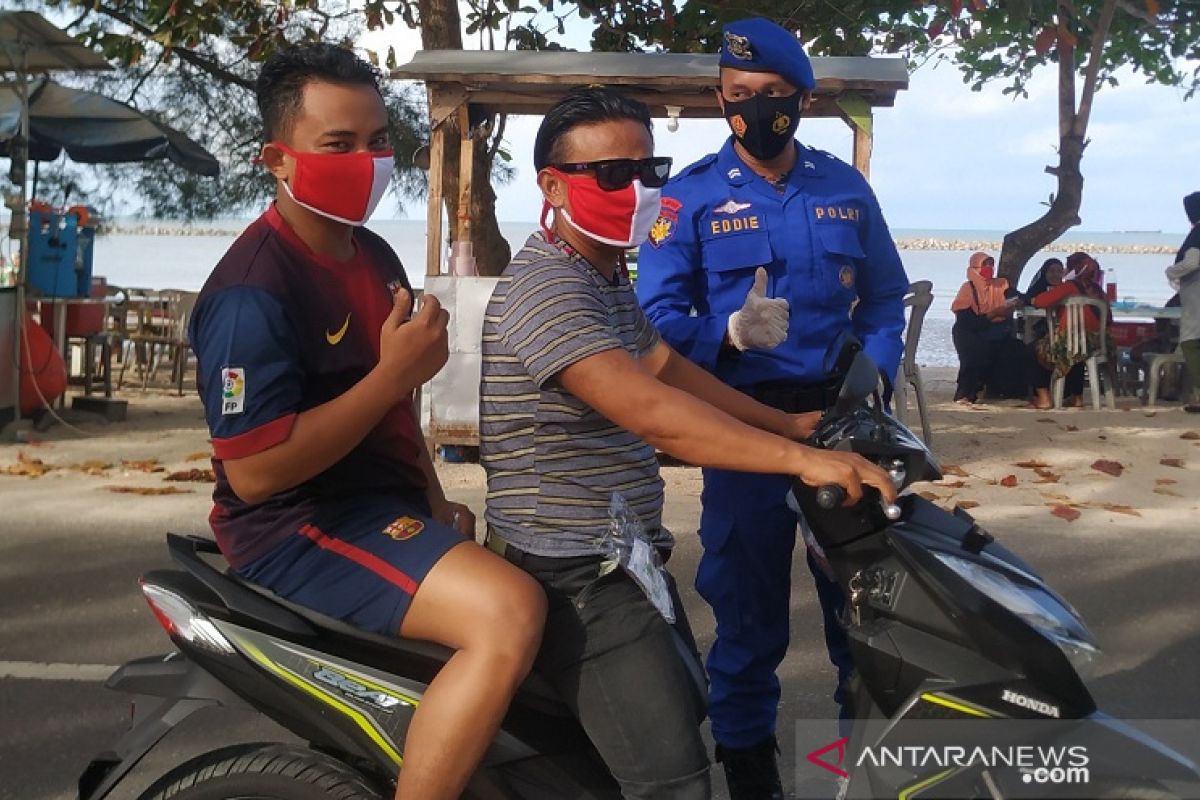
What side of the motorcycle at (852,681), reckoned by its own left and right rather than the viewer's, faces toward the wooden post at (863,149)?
left

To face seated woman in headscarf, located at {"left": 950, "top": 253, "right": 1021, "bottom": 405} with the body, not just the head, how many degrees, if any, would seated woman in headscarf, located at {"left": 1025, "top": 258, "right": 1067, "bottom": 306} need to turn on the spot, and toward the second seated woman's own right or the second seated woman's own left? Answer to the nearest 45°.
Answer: approximately 90° to the second seated woman's own right

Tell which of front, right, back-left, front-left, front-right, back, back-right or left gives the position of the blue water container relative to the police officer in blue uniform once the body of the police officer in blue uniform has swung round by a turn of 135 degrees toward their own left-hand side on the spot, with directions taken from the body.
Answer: left

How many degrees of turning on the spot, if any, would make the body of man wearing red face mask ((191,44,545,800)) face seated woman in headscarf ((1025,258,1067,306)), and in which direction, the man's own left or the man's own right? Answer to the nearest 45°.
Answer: approximately 90° to the man's own left

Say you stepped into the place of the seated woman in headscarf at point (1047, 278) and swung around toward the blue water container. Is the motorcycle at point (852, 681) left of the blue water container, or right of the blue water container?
left

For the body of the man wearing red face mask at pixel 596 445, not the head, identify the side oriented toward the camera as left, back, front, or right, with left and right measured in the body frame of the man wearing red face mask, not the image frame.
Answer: right

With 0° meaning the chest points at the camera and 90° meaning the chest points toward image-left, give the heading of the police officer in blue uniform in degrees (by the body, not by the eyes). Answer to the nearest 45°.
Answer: approximately 0°

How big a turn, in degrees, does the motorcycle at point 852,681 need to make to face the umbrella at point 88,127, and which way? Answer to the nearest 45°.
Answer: approximately 135° to its left

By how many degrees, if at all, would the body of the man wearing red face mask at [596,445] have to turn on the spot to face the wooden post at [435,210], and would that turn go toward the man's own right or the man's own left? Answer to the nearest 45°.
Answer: approximately 90° to the man's own left

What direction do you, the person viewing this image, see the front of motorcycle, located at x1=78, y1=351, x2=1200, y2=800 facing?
facing to the right of the viewer

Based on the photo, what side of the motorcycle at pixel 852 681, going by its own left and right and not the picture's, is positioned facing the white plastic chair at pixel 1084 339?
left

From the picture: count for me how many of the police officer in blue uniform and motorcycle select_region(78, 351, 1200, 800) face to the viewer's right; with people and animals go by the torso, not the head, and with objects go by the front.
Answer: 1

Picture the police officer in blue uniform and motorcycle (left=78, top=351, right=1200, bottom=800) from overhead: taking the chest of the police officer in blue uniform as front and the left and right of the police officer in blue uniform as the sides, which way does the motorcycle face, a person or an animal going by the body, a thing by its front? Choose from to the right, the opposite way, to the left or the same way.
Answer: to the left
